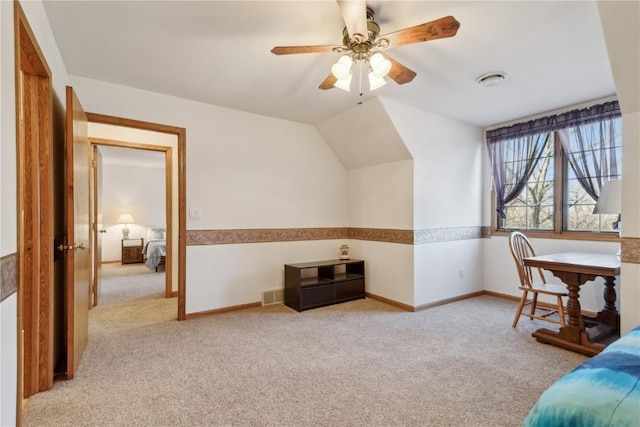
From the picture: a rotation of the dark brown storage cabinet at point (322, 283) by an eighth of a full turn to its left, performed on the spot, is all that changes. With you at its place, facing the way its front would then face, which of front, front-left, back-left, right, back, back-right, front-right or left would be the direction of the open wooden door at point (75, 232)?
back-right

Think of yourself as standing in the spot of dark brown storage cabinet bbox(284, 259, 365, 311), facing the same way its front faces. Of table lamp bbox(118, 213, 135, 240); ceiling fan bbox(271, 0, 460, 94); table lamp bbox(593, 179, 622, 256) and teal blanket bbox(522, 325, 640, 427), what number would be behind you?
1

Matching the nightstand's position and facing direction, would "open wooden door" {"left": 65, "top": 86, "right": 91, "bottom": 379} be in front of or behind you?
in front

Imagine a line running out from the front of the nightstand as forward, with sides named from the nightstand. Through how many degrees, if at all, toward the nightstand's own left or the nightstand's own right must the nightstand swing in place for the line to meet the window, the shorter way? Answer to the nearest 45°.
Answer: approximately 45° to the nightstand's own left

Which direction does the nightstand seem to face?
toward the camera

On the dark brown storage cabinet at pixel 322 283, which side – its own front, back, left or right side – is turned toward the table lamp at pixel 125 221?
back

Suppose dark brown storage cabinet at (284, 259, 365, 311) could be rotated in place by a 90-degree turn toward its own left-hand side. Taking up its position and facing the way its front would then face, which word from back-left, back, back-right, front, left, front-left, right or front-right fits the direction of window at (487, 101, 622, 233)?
front-right

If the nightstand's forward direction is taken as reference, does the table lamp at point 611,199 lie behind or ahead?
ahead

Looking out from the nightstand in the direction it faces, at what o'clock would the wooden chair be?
The wooden chair is roughly at 11 o'clock from the nightstand.

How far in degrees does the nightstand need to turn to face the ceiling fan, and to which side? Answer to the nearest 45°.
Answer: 0° — it already faces it

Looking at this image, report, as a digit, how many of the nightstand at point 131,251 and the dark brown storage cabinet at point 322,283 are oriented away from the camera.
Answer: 0

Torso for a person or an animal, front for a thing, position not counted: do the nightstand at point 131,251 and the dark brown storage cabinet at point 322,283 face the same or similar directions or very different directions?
same or similar directions

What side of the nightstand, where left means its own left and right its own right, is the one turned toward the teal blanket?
front
